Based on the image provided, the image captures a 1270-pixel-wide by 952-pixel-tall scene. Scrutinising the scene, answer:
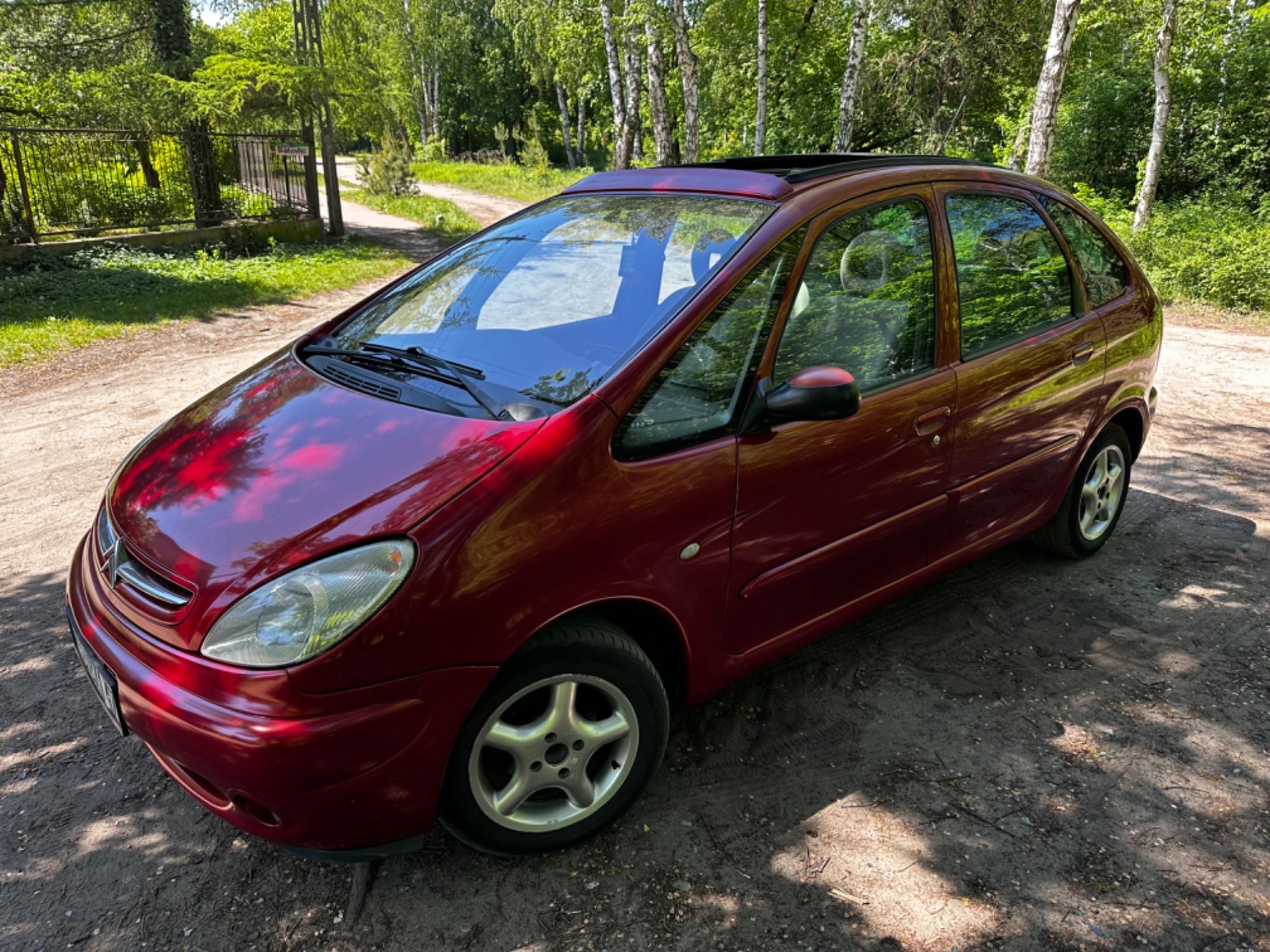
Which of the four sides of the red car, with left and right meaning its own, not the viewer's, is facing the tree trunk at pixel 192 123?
right

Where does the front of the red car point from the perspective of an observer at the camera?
facing the viewer and to the left of the viewer

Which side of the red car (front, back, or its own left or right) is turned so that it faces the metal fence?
right

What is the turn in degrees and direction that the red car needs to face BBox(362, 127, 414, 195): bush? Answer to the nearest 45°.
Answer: approximately 135° to its right

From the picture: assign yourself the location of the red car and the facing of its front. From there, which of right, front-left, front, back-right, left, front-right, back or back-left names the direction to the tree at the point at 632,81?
back-right
